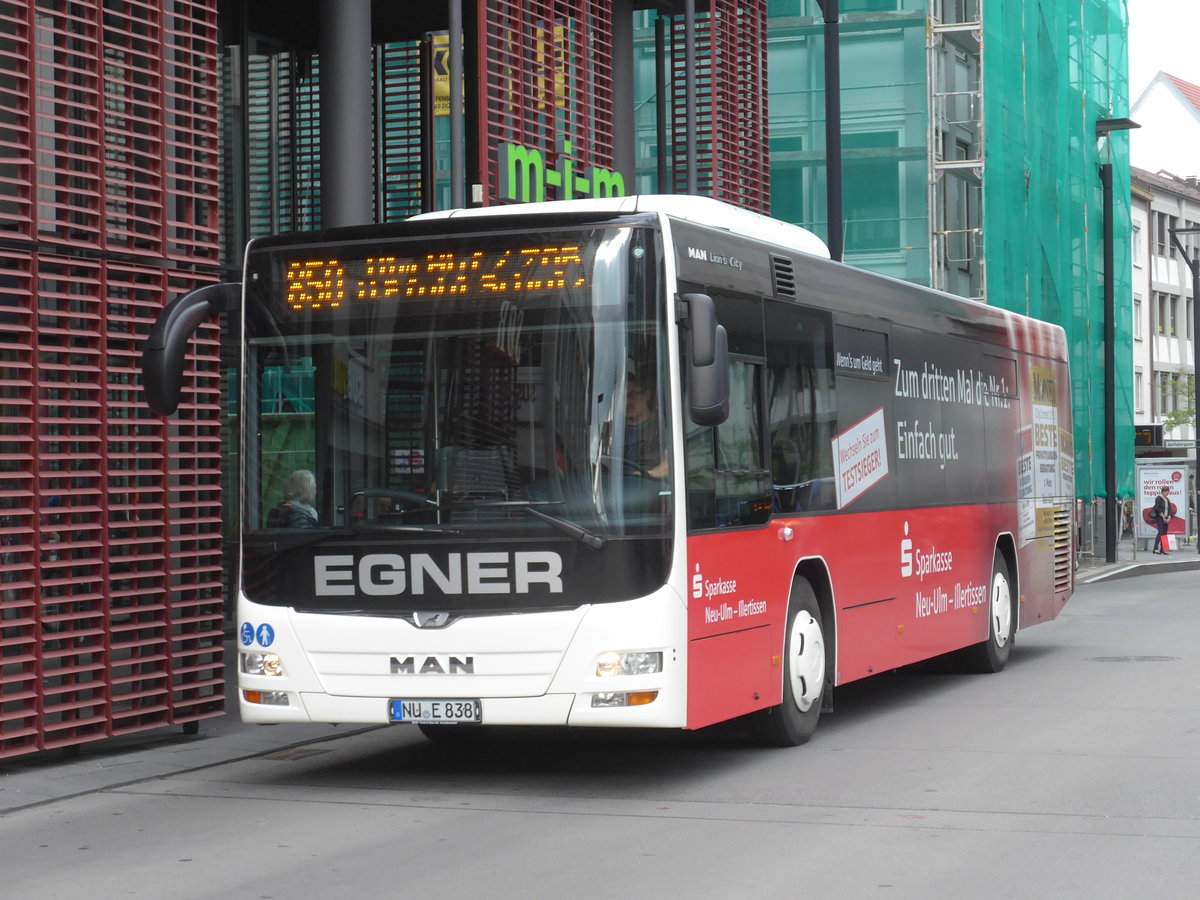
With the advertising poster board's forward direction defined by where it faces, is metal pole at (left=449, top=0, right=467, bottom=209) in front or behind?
in front

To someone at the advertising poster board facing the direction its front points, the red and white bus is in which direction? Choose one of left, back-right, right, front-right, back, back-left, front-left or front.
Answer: front

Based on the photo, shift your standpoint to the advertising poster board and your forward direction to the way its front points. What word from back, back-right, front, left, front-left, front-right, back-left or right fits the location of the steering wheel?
front

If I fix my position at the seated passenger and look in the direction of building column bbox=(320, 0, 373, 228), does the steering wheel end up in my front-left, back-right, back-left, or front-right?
back-right

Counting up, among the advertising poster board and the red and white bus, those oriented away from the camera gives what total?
0

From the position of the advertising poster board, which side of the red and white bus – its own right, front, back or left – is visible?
back

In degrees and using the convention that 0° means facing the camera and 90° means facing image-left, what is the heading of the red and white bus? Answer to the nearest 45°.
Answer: approximately 45°

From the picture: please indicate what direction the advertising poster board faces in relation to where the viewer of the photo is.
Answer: facing the viewer

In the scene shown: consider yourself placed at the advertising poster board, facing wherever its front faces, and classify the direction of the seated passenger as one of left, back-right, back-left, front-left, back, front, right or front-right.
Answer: front

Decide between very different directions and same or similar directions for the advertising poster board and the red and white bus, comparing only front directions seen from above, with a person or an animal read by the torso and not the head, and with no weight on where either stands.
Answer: same or similar directions

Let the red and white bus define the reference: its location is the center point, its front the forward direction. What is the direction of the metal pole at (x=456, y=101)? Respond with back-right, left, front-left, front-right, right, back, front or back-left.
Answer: back-right
